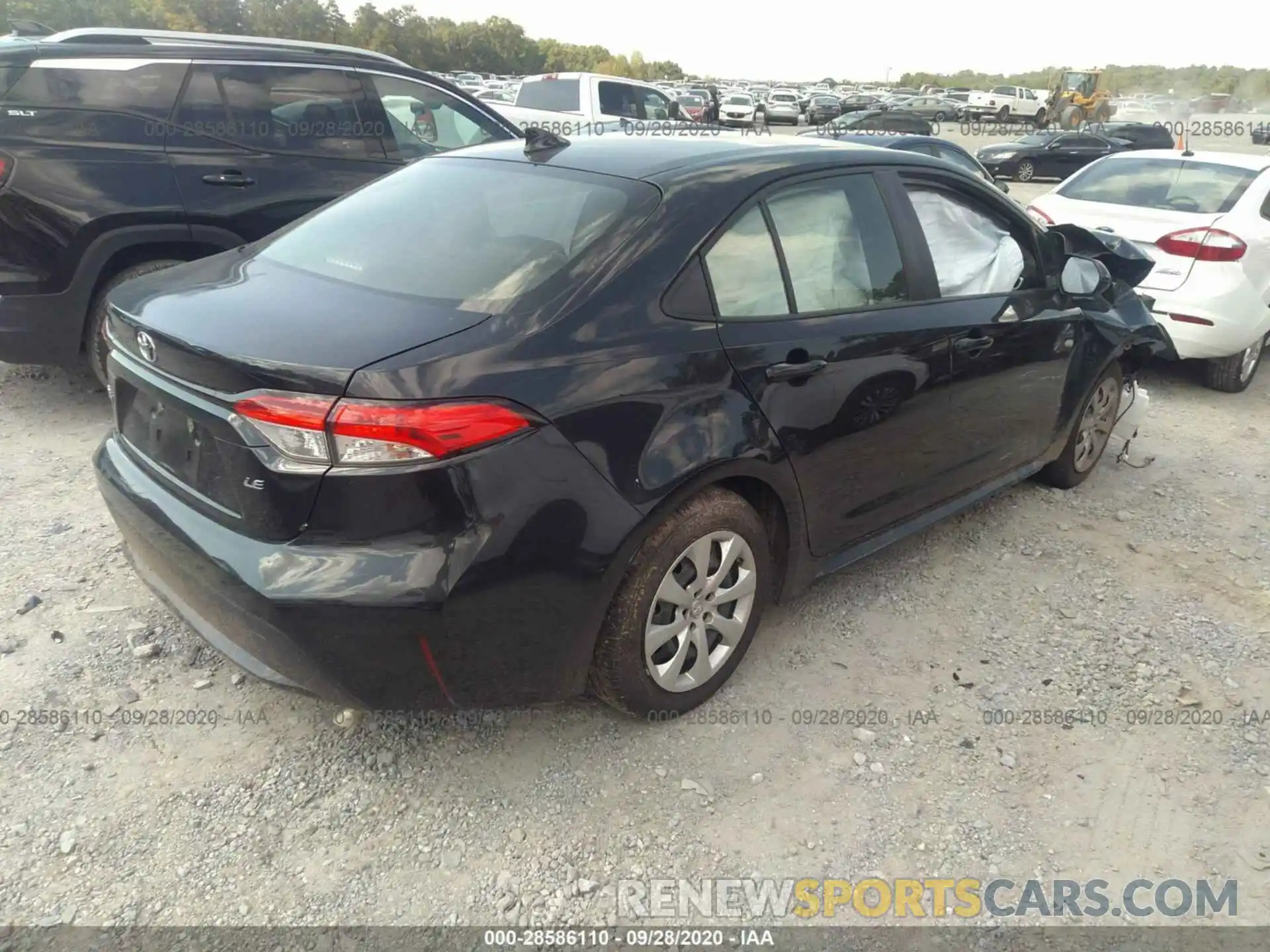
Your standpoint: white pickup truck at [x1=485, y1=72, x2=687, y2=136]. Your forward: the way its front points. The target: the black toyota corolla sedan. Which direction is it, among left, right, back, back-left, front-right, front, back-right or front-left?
back-right

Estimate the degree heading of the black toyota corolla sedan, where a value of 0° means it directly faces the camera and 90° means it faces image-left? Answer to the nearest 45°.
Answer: approximately 225°

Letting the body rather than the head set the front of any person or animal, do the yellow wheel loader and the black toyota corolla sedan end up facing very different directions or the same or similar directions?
very different directions

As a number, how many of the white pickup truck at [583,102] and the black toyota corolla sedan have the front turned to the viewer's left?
0

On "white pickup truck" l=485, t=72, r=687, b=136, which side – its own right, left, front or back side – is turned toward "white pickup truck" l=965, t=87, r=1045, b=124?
front

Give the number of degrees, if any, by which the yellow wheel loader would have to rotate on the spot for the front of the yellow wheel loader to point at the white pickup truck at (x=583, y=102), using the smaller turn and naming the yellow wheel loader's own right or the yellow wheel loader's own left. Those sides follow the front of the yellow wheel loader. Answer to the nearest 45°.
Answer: approximately 45° to the yellow wheel loader's own left

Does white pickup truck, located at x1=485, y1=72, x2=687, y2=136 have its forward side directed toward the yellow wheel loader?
yes

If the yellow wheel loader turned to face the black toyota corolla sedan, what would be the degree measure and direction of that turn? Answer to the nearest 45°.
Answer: approximately 45° to its left

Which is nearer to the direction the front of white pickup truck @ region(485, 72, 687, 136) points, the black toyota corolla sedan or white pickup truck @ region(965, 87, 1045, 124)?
the white pickup truck

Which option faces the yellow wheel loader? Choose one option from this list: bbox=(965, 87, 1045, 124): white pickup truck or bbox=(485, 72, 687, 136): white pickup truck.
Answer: bbox=(485, 72, 687, 136): white pickup truck
